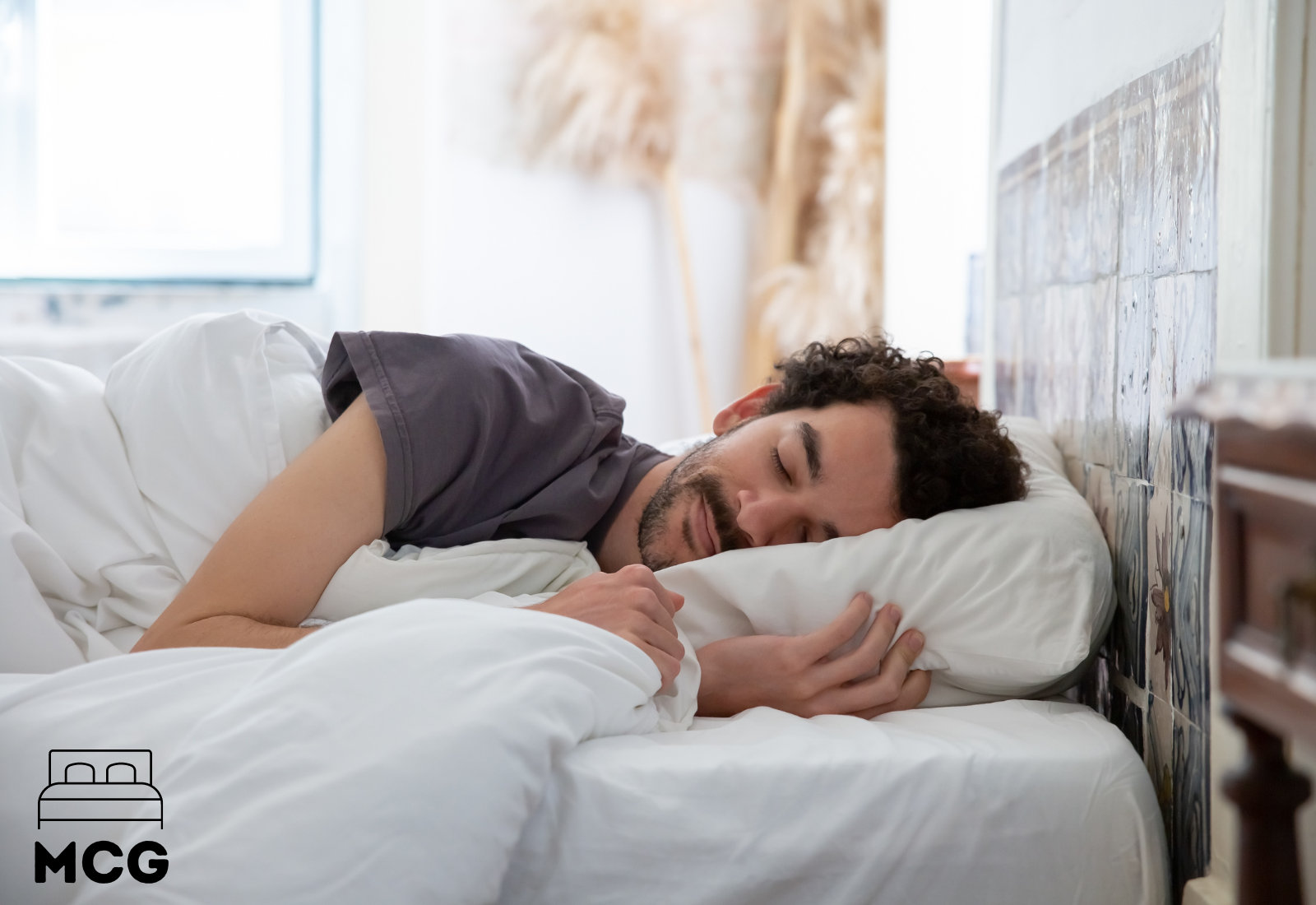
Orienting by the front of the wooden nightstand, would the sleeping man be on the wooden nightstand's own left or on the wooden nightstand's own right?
on the wooden nightstand's own right

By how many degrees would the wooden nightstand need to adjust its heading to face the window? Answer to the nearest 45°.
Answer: approximately 90° to its right

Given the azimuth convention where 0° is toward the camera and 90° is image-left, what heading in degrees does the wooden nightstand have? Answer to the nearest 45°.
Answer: approximately 45°

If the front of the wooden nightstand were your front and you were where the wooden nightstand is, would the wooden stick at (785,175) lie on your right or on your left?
on your right
